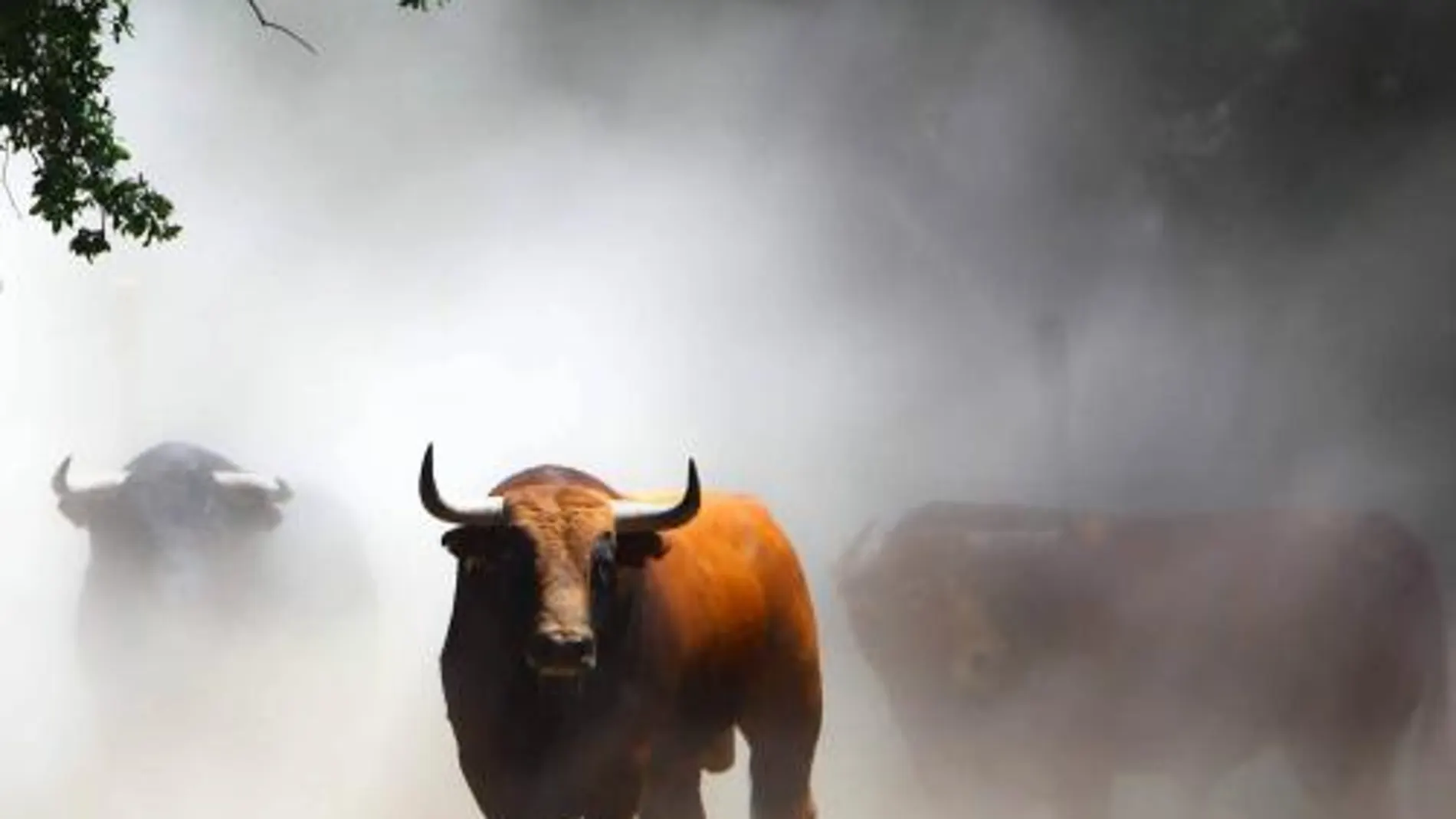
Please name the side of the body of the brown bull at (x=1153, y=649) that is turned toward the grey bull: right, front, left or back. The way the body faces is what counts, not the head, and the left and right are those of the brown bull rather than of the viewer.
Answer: front

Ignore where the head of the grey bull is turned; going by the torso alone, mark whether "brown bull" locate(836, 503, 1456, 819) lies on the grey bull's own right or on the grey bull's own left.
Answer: on the grey bull's own left

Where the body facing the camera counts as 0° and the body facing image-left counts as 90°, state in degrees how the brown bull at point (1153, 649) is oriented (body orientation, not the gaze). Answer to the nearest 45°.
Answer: approximately 90°

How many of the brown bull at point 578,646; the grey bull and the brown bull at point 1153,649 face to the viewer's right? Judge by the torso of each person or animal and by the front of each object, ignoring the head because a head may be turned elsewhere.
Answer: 0

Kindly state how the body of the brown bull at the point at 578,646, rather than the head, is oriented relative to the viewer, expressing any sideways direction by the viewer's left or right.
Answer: facing the viewer and to the left of the viewer

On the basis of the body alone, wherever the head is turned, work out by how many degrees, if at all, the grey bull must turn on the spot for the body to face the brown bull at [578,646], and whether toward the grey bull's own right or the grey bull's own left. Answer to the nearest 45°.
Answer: approximately 45° to the grey bull's own left

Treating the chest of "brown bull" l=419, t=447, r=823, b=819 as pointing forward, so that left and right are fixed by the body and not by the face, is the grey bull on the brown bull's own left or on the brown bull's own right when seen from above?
on the brown bull's own right

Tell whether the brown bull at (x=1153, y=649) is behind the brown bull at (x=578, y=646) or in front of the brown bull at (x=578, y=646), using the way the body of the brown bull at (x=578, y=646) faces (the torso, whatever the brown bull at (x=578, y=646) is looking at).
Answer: behind
